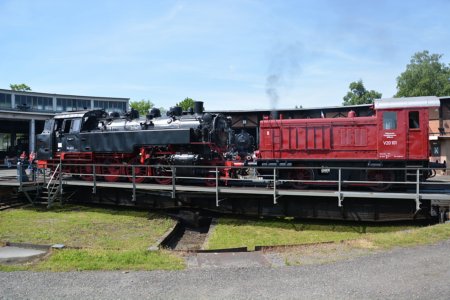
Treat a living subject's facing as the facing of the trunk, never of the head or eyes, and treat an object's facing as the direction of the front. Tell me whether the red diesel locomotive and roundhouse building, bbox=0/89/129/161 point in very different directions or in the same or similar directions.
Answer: very different directions

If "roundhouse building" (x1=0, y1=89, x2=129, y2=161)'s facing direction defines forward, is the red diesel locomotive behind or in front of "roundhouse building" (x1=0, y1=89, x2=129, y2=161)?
in front

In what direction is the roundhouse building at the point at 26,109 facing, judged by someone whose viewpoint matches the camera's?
facing the viewer and to the right of the viewer

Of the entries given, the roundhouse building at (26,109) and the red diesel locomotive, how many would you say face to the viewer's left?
1

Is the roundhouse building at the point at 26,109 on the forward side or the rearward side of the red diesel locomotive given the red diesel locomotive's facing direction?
on the forward side

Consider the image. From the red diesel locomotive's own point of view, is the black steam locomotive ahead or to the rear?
ahead

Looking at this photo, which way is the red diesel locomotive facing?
to the viewer's left
